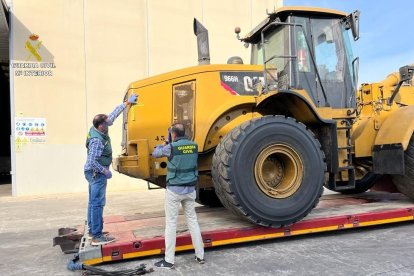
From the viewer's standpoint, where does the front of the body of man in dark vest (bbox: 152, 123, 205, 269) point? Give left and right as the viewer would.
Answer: facing away from the viewer and to the left of the viewer

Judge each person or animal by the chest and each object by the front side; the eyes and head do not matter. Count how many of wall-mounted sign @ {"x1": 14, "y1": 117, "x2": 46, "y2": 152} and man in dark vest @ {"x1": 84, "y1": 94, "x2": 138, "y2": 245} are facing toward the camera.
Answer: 1

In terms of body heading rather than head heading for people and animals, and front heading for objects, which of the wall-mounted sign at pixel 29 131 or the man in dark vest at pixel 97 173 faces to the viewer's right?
the man in dark vest

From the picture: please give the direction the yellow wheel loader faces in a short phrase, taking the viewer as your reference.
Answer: facing away from the viewer and to the right of the viewer

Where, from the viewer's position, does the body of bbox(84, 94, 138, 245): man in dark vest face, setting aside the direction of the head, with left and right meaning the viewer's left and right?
facing to the right of the viewer

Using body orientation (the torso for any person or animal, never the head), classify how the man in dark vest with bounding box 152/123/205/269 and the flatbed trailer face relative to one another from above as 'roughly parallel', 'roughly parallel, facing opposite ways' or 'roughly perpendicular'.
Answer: roughly perpendicular
